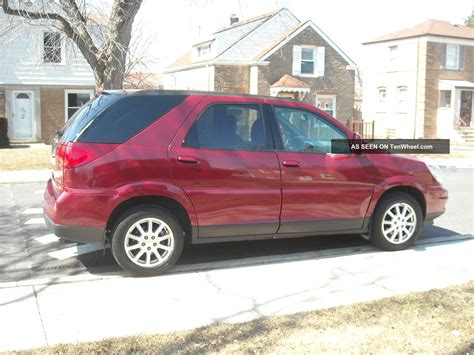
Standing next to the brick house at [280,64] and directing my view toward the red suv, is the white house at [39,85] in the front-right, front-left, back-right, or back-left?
front-right

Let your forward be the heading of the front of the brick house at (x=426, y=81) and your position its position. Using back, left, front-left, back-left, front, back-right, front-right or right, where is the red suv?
front-right

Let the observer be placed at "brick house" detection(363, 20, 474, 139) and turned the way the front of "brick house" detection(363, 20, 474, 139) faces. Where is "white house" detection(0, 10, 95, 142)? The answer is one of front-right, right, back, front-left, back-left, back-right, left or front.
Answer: right

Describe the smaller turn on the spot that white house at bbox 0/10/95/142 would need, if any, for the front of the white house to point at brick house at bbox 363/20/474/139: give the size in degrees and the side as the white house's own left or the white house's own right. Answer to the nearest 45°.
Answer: approximately 90° to the white house's own left

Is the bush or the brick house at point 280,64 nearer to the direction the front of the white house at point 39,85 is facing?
the bush

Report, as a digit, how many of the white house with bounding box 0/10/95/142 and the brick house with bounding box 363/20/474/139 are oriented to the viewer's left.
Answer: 0

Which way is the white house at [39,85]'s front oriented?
toward the camera

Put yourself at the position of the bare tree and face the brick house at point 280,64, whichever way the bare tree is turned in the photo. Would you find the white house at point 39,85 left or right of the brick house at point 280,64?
left

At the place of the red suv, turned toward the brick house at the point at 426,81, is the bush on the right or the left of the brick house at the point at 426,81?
left

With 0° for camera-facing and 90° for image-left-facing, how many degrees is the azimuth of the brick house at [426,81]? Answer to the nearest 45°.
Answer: approximately 315°

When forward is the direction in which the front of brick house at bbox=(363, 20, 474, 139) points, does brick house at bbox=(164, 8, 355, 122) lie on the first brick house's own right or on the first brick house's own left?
on the first brick house's own right

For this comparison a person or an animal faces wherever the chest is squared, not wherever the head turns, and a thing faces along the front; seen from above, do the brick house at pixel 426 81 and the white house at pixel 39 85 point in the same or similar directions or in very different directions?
same or similar directions

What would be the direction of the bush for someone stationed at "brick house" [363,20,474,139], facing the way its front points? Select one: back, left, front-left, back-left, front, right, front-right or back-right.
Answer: right

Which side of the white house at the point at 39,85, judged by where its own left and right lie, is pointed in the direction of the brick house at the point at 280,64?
left

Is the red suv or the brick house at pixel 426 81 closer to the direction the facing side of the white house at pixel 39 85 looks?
the red suv

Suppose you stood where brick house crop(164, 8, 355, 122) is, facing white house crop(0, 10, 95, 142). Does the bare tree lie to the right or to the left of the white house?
left
